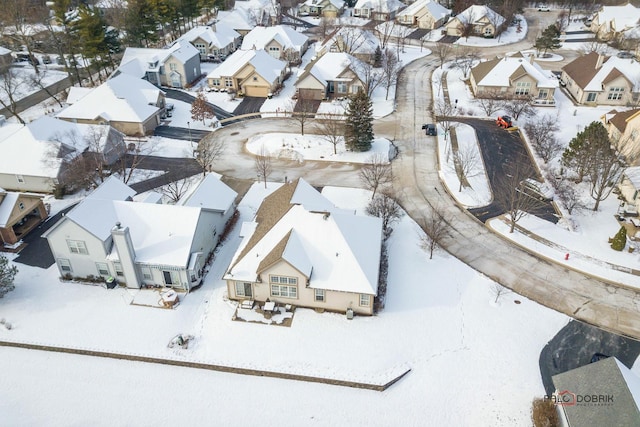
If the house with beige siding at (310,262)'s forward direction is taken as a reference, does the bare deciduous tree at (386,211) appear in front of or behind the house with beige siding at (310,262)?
in front

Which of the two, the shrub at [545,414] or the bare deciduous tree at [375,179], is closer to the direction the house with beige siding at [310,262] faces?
the bare deciduous tree

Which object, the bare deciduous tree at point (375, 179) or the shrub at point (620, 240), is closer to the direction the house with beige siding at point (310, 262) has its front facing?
the bare deciduous tree

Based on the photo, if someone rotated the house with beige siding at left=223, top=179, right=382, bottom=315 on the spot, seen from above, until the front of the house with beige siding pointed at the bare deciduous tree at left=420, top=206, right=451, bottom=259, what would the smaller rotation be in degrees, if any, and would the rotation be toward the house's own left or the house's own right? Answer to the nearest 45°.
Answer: approximately 45° to the house's own right

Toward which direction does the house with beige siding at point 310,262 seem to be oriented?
away from the camera

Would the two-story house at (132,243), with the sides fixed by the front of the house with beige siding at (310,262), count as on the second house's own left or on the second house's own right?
on the second house's own left

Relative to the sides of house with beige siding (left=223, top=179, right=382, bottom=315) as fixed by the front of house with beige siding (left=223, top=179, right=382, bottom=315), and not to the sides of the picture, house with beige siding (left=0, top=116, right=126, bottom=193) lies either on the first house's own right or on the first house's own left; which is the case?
on the first house's own left

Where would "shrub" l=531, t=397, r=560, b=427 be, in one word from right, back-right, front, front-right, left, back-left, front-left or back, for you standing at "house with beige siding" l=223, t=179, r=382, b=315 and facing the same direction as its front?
back-right

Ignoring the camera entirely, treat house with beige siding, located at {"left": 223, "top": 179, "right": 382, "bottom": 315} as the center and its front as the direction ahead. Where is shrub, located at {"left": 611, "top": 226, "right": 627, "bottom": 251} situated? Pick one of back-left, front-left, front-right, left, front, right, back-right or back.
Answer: right

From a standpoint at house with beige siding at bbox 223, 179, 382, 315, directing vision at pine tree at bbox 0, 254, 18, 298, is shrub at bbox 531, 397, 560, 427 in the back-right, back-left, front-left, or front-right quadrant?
back-left

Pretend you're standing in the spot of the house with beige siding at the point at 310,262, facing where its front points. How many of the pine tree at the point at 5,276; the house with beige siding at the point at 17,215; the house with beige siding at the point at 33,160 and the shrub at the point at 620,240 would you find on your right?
1

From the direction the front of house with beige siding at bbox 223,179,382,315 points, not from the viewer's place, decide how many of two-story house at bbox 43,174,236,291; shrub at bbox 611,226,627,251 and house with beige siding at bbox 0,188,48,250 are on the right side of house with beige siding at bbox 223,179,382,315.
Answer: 1

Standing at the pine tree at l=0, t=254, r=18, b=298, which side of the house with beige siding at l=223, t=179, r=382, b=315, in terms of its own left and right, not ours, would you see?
left

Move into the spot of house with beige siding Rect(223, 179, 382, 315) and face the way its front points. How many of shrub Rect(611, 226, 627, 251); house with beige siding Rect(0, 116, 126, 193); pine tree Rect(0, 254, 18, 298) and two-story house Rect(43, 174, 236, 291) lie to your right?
1

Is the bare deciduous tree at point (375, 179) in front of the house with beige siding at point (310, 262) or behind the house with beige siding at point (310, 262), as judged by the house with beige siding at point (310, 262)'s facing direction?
in front
